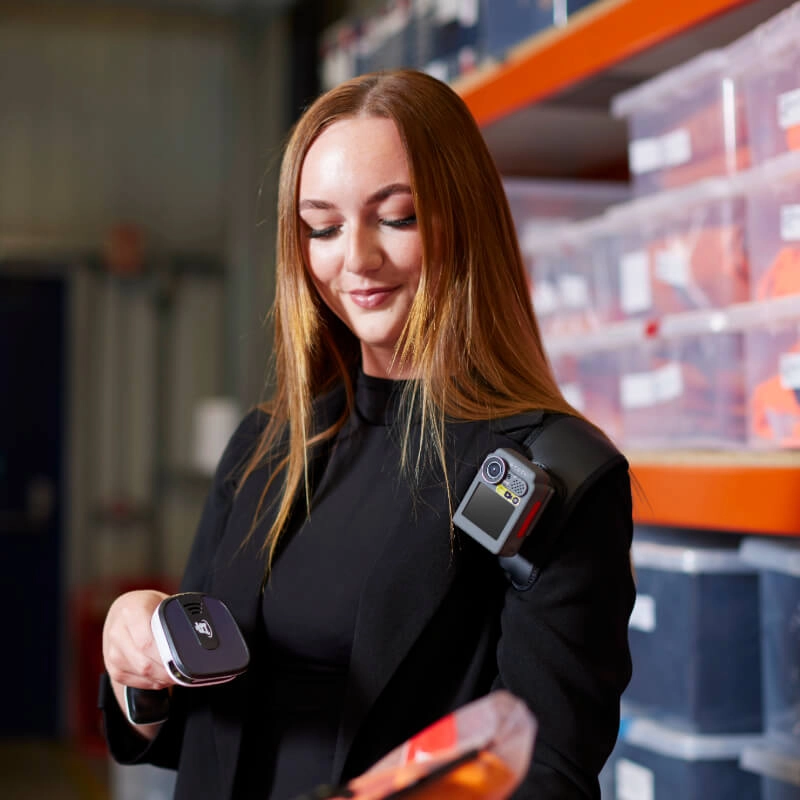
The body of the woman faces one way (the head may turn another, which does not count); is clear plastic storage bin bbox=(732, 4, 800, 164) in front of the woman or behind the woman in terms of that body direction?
behind

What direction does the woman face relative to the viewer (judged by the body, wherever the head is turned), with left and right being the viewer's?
facing the viewer and to the left of the viewer

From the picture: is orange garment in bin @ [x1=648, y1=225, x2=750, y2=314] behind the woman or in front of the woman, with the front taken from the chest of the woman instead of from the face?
behind

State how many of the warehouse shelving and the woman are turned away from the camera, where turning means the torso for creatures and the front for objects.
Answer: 0

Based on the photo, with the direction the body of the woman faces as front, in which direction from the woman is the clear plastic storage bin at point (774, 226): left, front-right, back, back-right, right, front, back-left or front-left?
back

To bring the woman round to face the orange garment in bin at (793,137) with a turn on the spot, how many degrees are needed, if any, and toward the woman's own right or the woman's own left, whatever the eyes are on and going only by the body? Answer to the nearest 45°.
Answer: approximately 180°
